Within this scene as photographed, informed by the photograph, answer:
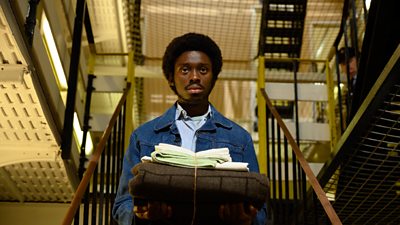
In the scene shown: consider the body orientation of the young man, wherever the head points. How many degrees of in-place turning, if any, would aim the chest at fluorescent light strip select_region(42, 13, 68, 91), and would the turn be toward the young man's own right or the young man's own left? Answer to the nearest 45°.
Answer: approximately 135° to the young man's own right

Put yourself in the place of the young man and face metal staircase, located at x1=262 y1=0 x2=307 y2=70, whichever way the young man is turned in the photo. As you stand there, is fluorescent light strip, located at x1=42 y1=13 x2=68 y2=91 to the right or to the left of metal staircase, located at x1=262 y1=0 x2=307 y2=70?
left

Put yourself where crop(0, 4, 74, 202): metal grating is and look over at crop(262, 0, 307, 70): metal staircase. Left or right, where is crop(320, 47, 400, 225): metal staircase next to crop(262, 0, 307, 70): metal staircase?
right

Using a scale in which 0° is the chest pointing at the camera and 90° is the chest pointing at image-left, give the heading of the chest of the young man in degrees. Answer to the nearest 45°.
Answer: approximately 0°

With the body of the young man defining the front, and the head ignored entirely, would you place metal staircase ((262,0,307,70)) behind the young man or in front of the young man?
behind

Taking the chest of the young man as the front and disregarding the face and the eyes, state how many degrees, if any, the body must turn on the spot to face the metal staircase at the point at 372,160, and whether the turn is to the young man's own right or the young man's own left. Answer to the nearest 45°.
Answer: approximately 135° to the young man's own left
